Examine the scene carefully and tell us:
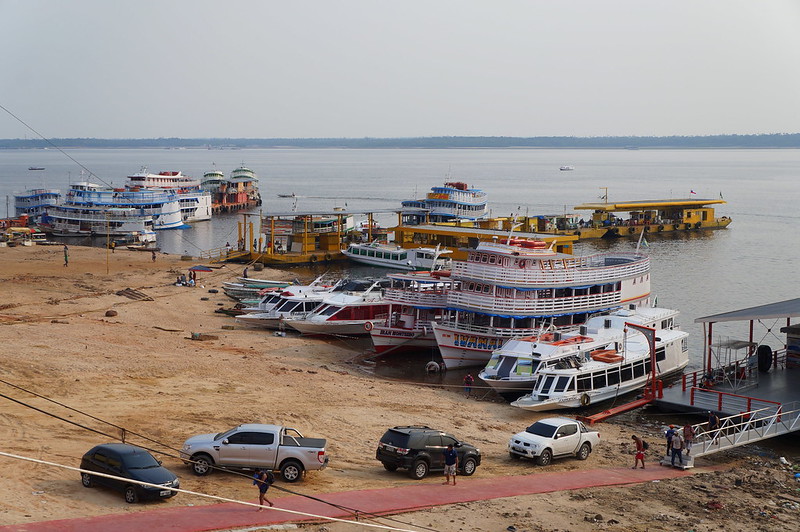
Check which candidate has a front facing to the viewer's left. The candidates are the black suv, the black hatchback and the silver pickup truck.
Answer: the silver pickup truck

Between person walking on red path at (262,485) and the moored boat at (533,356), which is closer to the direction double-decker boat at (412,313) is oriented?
the person walking on red path

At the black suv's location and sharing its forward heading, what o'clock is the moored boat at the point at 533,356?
The moored boat is roughly at 11 o'clock from the black suv.

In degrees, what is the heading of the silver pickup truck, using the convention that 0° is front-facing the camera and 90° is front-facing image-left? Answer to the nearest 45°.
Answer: approximately 90°

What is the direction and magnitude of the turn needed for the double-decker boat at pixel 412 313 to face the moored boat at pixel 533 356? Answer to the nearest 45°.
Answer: approximately 90° to its left
